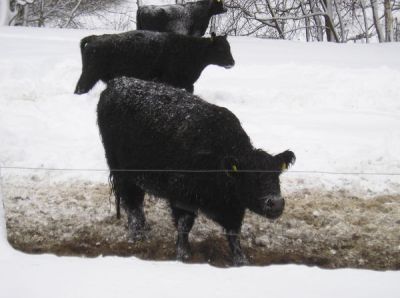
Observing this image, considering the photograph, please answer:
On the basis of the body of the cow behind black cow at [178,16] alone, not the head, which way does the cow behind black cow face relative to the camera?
to the viewer's right

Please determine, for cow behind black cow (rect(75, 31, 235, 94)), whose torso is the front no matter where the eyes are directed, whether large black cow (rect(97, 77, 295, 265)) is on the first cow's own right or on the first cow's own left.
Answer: on the first cow's own right

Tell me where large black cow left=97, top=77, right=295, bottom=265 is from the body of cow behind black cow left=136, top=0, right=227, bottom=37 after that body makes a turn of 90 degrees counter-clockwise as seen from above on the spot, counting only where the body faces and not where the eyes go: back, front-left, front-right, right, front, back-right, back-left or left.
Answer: back

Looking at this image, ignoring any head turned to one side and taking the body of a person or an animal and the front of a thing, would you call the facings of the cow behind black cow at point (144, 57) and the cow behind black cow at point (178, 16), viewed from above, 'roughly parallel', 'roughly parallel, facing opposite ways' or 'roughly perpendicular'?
roughly parallel

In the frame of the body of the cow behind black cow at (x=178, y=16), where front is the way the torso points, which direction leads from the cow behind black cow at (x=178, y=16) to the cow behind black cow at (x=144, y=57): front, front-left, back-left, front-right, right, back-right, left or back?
right

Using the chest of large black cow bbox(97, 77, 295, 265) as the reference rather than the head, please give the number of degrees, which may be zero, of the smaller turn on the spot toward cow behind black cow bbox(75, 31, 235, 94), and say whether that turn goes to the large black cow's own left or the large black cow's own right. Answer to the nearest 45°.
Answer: approximately 135° to the large black cow's own left

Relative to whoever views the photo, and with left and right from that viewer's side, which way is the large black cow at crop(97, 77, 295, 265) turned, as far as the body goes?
facing the viewer and to the right of the viewer

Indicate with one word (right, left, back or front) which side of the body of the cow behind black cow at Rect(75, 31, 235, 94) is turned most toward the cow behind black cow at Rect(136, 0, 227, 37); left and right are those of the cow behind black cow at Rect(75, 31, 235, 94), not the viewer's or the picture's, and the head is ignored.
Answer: left

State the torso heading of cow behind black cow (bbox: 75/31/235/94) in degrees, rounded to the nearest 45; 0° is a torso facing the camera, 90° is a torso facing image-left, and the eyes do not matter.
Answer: approximately 270°

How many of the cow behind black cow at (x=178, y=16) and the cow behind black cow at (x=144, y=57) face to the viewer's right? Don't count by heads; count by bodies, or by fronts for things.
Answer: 2
